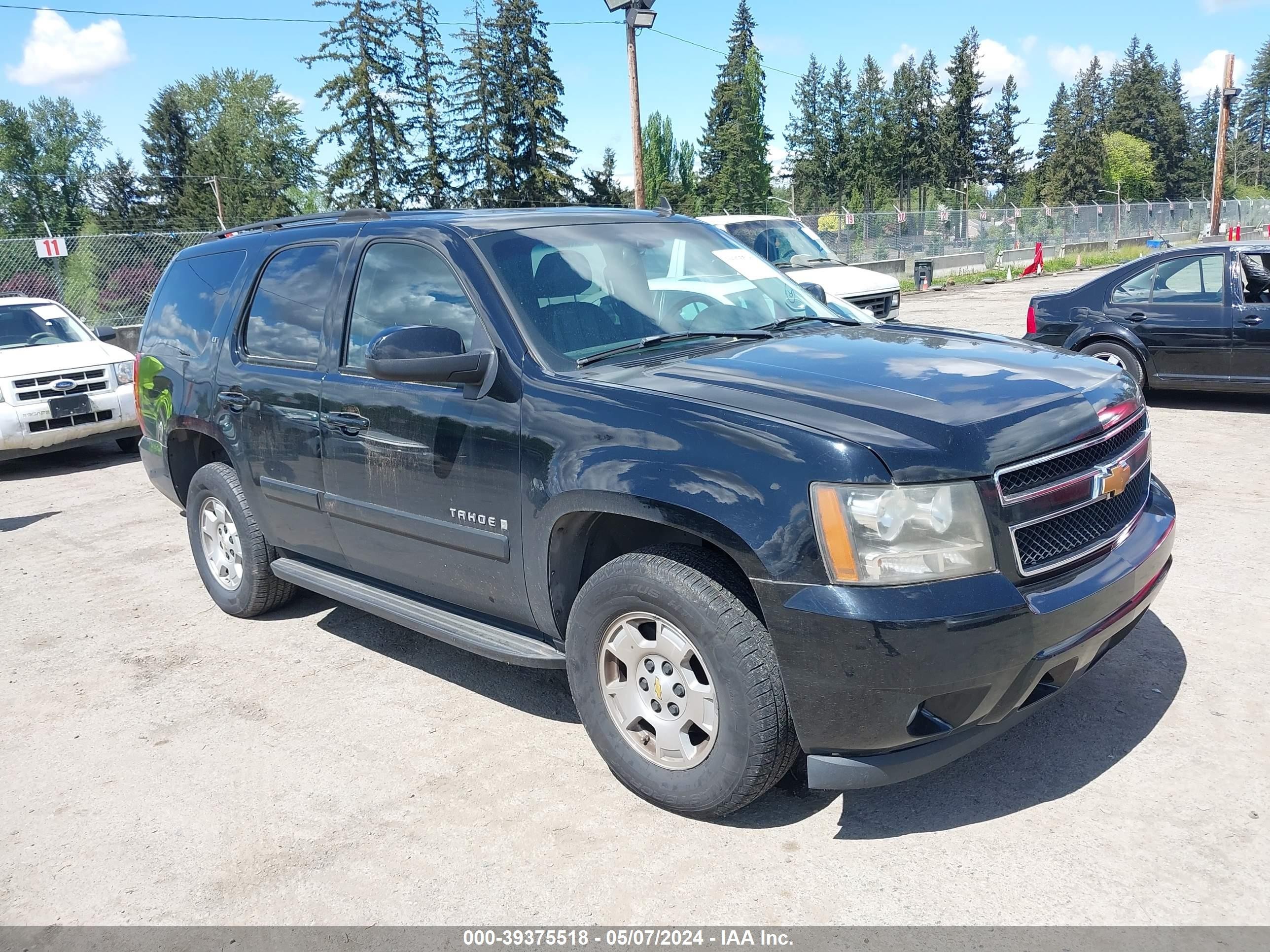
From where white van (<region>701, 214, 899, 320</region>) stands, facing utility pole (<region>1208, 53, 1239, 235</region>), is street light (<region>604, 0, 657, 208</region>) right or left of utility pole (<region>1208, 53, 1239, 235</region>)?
left

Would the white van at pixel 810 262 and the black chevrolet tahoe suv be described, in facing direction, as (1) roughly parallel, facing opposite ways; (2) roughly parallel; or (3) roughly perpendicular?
roughly parallel

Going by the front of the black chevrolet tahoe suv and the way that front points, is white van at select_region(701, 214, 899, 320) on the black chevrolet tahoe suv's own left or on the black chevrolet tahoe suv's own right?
on the black chevrolet tahoe suv's own left

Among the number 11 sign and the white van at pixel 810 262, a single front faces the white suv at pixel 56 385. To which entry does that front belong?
the number 11 sign

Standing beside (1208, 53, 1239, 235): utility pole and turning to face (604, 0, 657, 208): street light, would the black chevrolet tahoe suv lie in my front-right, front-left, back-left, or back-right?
front-left

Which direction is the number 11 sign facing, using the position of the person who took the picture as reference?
facing the viewer

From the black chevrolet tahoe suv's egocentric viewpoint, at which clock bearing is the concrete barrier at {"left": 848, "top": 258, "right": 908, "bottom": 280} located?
The concrete barrier is roughly at 8 o'clock from the black chevrolet tahoe suv.

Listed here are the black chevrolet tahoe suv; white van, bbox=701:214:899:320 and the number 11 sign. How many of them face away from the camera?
0

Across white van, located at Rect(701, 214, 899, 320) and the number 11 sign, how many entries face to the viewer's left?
0

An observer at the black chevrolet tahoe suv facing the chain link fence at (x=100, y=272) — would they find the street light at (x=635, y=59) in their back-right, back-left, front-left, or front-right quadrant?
front-right

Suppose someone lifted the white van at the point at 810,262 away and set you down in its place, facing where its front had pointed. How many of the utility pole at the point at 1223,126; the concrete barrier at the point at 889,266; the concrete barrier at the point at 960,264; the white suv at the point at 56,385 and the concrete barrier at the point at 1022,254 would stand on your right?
1

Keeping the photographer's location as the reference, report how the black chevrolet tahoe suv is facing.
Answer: facing the viewer and to the right of the viewer
